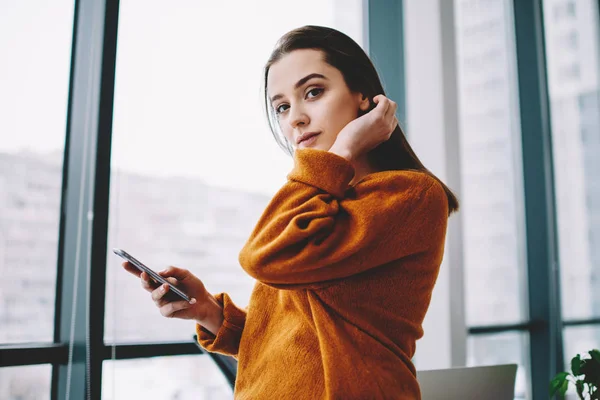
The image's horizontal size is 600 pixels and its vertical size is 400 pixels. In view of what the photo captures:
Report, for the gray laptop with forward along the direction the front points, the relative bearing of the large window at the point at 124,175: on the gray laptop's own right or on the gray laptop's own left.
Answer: on the gray laptop's own left

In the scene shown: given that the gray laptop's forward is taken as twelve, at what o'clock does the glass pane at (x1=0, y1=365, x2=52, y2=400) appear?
The glass pane is roughly at 9 o'clock from the gray laptop.

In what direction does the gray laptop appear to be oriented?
away from the camera

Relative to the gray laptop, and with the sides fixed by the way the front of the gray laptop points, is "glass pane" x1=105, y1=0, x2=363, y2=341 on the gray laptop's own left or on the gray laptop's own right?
on the gray laptop's own left
